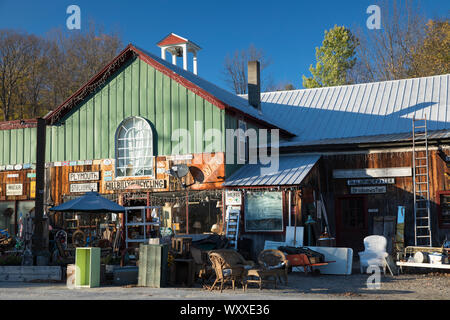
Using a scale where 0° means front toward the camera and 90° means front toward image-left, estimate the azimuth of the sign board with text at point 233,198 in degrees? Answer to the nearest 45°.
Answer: approximately 0°

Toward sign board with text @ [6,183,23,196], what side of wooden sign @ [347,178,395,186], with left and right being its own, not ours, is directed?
right

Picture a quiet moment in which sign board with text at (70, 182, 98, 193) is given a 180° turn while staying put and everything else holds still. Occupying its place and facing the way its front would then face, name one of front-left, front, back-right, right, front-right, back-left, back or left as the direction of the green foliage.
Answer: front-right

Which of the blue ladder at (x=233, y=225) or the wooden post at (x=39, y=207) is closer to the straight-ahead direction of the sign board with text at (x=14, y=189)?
the wooden post

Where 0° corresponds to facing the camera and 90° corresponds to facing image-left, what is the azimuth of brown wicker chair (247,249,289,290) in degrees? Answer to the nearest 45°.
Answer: approximately 45°

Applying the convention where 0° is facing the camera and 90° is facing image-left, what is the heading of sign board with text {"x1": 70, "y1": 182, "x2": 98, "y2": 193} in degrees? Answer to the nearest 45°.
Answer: approximately 0°

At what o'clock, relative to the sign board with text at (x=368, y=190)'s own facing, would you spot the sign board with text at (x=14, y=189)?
the sign board with text at (x=14, y=189) is roughly at 3 o'clock from the sign board with text at (x=368, y=190).
